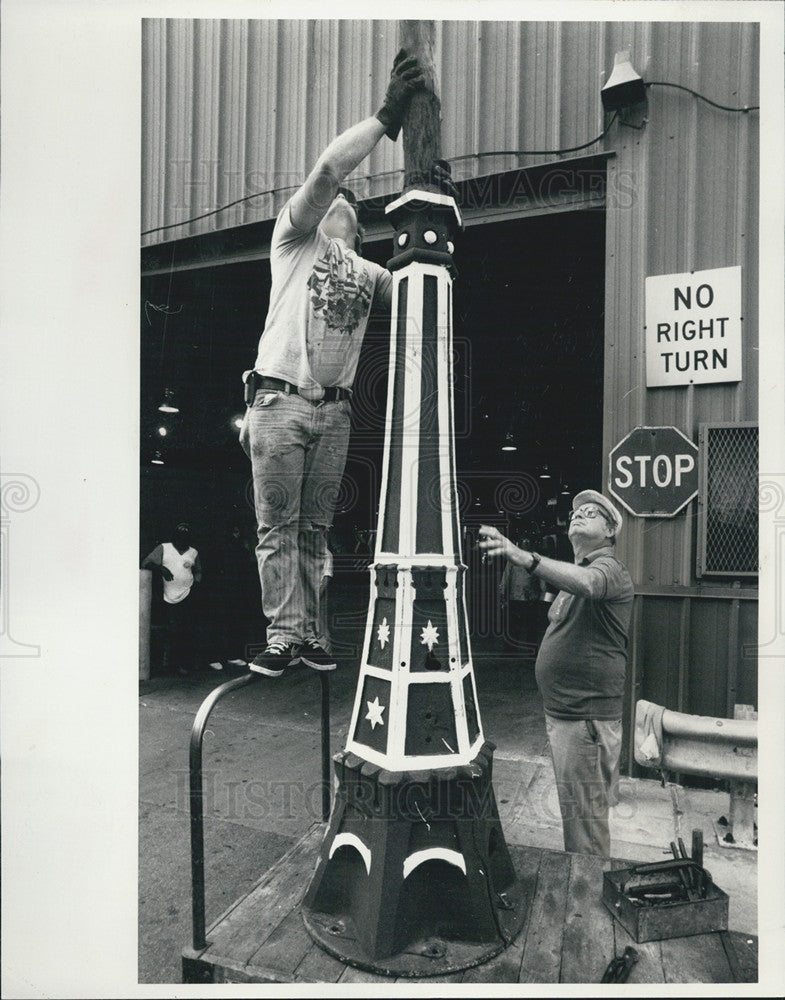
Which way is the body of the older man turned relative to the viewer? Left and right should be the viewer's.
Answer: facing to the left of the viewer

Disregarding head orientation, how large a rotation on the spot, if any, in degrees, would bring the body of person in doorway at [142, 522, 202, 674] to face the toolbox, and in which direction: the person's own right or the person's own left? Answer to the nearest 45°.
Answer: approximately 45° to the person's own left

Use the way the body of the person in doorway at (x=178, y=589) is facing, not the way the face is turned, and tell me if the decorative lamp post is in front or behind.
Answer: in front

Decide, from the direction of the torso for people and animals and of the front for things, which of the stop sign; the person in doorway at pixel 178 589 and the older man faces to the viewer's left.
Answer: the older man

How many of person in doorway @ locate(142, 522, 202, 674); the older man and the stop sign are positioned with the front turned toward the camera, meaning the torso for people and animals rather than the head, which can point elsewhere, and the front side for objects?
2

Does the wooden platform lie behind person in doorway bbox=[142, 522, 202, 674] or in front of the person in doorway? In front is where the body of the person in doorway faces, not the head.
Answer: in front

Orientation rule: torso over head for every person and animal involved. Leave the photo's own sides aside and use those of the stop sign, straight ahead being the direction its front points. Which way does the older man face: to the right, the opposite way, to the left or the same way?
to the right

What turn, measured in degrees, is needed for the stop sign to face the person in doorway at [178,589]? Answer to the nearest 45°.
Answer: approximately 90° to its right
